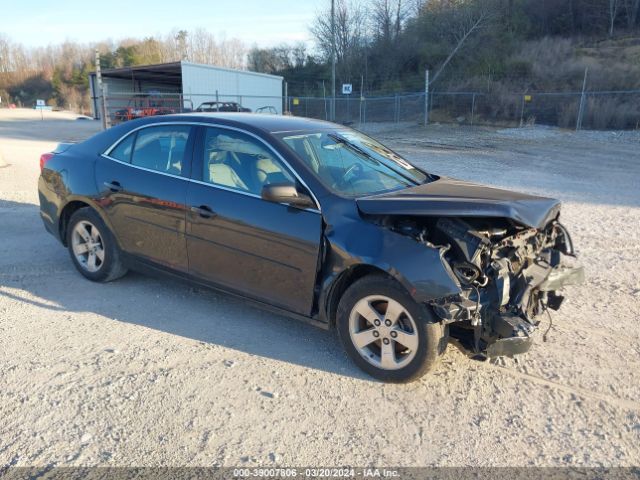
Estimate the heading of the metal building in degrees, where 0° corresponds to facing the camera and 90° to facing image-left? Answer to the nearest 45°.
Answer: approximately 45°

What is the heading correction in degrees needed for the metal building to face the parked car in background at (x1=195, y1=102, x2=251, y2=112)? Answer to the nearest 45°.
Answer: approximately 45° to its left

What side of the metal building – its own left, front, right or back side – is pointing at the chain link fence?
left
